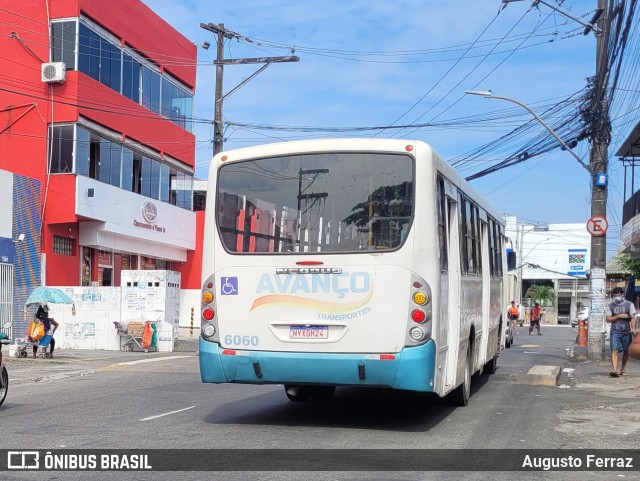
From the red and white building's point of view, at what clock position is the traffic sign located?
The traffic sign is roughly at 12 o'clock from the red and white building.

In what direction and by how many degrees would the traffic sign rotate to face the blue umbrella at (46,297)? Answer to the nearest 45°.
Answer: approximately 90° to its right

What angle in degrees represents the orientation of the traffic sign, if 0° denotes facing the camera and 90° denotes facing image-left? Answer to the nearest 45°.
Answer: approximately 0°

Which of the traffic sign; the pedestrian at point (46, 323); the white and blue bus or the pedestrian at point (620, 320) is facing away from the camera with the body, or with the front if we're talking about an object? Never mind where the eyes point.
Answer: the white and blue bus

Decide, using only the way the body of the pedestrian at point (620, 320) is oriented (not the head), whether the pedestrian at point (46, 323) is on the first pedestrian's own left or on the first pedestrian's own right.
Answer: on the first pedestrian's own right

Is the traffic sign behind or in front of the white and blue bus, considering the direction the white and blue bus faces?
in front

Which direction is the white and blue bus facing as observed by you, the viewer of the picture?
facing away from the viewer

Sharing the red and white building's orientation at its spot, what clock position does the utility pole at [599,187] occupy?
The utility pole is roughly at 12 o'clock from the red and white building.
